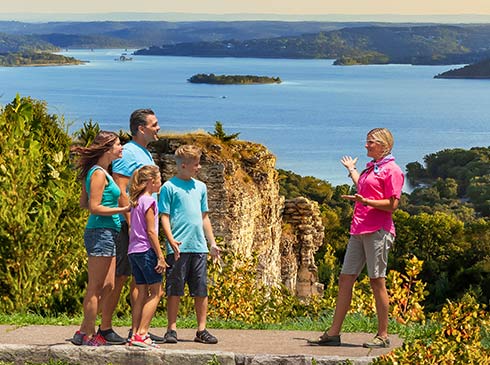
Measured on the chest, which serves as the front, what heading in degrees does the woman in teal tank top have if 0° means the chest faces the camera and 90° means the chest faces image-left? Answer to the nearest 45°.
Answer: approximately 270°

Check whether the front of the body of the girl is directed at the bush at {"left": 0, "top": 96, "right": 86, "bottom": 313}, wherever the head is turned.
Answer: no

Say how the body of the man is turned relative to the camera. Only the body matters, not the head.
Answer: to the viewer's right

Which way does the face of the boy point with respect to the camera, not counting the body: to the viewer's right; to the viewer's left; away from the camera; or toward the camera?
to the viewer's right

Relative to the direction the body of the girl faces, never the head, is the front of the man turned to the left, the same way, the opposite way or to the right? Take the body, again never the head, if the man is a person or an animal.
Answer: the same way

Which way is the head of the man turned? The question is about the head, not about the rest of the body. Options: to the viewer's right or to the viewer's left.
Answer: to the viewer's right

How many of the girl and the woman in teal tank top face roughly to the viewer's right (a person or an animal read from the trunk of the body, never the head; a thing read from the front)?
2

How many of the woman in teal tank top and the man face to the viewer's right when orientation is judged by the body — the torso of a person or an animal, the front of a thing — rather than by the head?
2

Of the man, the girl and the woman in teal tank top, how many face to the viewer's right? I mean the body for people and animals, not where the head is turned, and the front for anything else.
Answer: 3

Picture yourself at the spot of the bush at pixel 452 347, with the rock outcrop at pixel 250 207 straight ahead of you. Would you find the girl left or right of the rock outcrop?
left

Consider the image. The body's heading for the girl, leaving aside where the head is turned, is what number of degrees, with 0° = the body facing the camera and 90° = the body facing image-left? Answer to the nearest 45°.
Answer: approximately 270°

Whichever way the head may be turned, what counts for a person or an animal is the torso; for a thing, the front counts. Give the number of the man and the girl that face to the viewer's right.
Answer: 2
